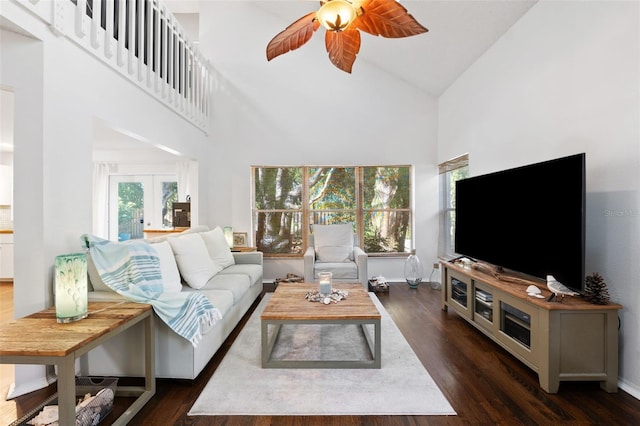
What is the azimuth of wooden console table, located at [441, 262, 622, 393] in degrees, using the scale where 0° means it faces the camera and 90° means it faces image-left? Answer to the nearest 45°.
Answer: approximately 45°

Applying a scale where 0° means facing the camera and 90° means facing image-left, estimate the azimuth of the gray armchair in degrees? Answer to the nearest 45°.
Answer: approximately 0°

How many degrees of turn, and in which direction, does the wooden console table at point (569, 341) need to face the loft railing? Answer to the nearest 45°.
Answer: approximately 45° to its right

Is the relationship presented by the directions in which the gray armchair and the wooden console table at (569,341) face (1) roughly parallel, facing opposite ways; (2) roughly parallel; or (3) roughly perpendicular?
roughly perpendicular
